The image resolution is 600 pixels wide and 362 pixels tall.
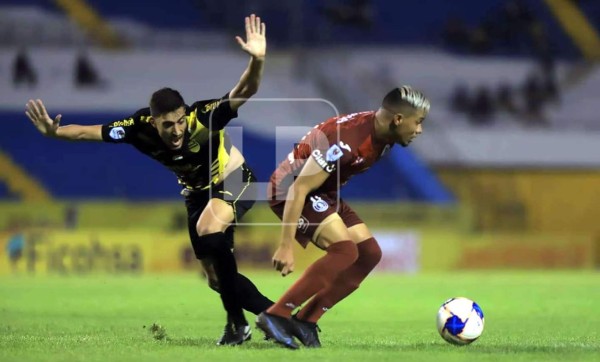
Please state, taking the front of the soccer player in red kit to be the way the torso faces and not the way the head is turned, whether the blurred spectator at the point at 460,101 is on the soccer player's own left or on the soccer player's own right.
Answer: on the soccer player's own left

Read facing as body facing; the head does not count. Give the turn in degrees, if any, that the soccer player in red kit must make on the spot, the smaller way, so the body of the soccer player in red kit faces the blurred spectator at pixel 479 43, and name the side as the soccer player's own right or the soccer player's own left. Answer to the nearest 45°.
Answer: approximately 90° to the soccer player's own left

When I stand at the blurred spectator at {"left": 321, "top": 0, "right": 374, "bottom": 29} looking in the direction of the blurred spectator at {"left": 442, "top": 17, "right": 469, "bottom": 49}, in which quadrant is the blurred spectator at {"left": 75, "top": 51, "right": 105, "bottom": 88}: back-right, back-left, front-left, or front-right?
back-right

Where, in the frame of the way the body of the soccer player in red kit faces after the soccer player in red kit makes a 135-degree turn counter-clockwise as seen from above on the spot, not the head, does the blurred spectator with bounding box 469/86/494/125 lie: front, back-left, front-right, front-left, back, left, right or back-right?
front-right

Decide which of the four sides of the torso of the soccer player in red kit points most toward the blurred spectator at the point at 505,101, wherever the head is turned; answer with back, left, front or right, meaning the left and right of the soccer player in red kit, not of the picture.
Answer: left

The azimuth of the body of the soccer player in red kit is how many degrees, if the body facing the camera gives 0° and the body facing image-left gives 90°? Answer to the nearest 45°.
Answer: approximately 270°

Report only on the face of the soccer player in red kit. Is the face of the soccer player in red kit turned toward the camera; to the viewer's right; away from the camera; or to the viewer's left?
to the viewer's right

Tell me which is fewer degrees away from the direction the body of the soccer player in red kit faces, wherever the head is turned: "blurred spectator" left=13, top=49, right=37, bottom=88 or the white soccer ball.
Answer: the white soccer ball

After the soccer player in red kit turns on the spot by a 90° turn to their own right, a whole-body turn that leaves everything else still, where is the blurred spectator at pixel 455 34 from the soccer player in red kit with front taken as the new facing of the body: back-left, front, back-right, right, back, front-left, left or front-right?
back

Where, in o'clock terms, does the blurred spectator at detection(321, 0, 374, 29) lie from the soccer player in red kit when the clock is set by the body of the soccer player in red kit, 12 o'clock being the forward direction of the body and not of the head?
The blurred spectator is roughly at 9 o'clock from the soccer player in red kit.

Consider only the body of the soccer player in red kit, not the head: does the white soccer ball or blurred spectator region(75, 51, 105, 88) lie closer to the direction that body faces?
the white soccer ball
